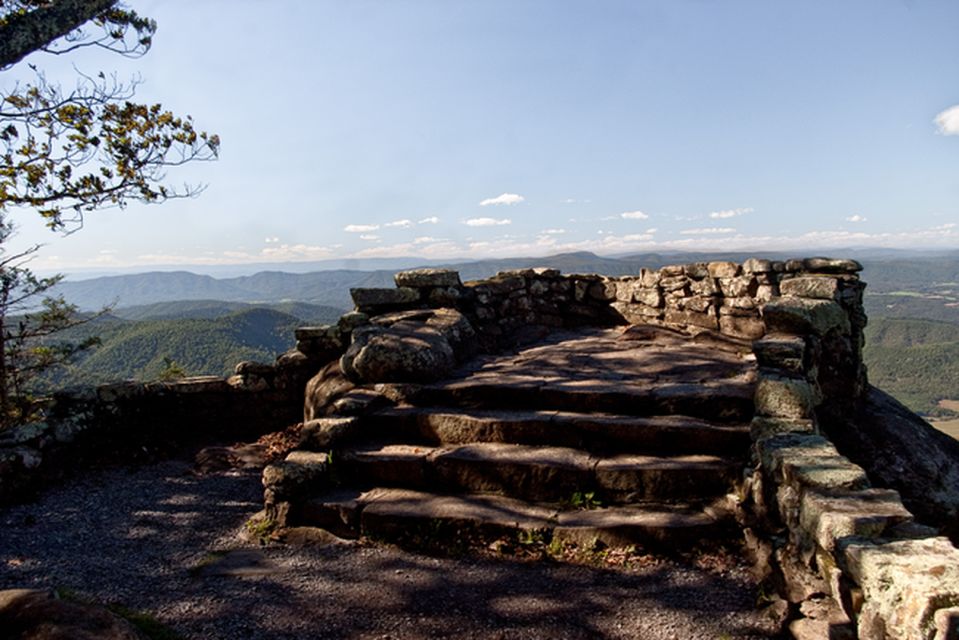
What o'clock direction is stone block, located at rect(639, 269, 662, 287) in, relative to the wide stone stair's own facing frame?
The stone block is roughly at 7 o'clock from the wide stone stair.

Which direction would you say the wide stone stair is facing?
toward the camera

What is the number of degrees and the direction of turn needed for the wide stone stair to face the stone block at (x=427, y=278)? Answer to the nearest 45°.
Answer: approximately 180°

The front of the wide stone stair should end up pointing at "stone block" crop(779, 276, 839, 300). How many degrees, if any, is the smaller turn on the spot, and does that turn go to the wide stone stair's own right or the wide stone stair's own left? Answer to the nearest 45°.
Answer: approximately 135° to the wide stone stair's own left

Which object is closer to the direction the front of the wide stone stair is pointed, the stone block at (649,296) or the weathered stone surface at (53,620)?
the weathered stone surface

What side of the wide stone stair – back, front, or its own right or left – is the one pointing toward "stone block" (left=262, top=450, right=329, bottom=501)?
right

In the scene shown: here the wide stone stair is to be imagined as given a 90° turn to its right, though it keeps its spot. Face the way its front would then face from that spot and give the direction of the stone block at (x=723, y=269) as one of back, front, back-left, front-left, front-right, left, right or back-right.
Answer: back-right

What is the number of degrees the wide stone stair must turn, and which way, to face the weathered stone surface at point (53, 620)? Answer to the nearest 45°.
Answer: approximately 45° to its right

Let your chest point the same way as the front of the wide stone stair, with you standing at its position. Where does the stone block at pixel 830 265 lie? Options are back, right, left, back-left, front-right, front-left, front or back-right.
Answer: back-left

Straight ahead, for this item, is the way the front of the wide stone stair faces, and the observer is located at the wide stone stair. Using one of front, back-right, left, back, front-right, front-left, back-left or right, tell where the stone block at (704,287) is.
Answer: back-left

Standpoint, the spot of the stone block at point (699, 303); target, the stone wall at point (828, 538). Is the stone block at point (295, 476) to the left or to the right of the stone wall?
right

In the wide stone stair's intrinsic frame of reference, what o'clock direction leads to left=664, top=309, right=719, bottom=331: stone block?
The stone block is roughly at 7 o'clock from the wide stone stair.

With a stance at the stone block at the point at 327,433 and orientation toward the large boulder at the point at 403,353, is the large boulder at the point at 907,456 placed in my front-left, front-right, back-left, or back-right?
front-right

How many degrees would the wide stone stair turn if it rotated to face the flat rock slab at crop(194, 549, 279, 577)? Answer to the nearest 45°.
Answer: approximately 90° to its right

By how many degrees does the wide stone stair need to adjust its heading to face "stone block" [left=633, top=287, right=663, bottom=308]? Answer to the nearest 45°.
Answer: approximately 135° to its left
